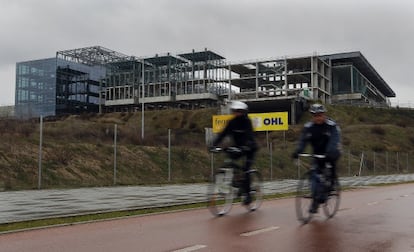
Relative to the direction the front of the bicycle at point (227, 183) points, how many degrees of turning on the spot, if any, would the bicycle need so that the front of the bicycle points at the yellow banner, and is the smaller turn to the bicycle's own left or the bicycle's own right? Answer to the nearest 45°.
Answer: approximately 135° to the bicycle's own right

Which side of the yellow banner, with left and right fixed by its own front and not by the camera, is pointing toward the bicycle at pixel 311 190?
front

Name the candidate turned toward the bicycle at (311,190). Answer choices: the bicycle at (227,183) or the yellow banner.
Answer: the yellow banner

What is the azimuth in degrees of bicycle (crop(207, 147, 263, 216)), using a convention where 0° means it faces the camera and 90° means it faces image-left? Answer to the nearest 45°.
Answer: approximately 45°

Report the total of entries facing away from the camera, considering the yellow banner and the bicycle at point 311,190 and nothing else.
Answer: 0

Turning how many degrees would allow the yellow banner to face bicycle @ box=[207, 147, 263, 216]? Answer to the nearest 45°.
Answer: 0° — it already faces it
